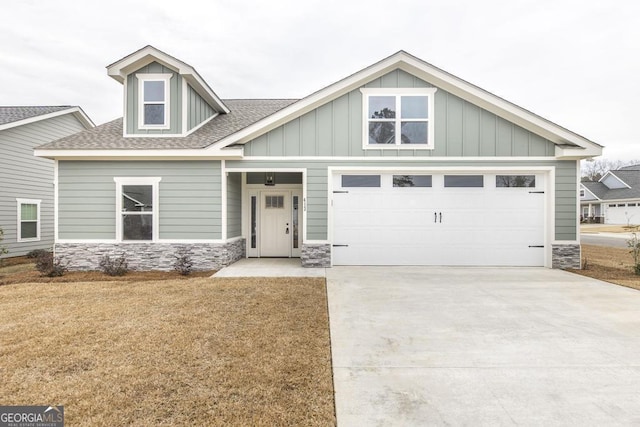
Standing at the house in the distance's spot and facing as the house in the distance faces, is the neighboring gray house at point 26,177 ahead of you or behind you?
ahead
